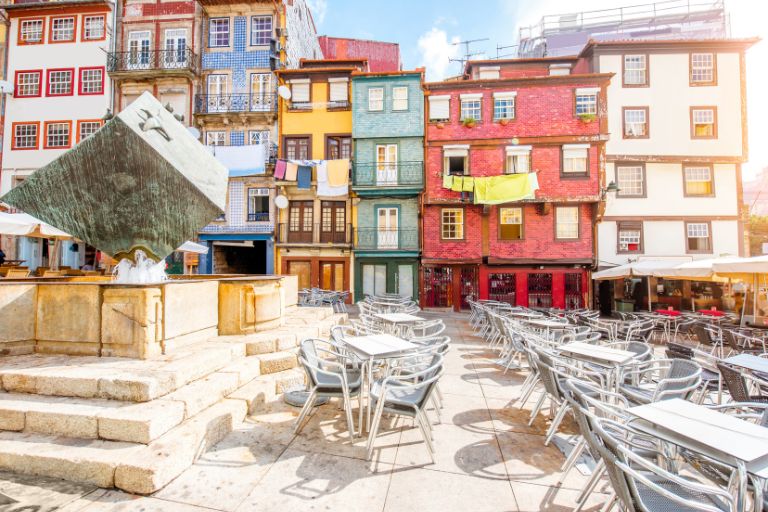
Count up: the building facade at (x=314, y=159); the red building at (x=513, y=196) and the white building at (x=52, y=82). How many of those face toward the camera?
3

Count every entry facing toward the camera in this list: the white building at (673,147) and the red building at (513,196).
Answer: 2

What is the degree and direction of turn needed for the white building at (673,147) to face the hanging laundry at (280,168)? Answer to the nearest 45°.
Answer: approximately 45° to its right

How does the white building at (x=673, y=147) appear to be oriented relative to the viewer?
toward the camera

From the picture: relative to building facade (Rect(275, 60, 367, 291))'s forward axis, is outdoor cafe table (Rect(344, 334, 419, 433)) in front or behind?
in front

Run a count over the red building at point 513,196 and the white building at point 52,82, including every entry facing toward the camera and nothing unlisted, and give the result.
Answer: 2

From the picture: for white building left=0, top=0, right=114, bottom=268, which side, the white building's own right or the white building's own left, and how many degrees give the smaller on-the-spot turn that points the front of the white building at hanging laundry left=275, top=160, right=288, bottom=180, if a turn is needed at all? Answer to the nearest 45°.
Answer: approximately 45° to the white building's own left

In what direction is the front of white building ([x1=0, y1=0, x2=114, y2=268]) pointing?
toward the camera

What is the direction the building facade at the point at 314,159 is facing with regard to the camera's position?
facing the viewer

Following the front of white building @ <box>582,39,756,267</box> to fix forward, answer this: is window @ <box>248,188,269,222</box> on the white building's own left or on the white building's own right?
on the white building's own right

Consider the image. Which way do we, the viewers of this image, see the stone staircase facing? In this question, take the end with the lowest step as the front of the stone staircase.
facing the viewer and to the right of the viewer
